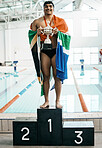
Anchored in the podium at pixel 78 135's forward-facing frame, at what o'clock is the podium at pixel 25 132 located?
the podium at pixel 25 132 is roughly at 3 o'clock from the podium at pixel 78 135.

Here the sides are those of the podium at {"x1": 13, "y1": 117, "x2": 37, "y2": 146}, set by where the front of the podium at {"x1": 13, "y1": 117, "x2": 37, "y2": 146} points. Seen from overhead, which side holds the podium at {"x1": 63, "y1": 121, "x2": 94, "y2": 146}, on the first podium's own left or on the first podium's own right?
on the first podium's own left

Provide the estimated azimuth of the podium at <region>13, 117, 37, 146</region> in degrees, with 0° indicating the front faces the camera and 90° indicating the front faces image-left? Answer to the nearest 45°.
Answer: approximately 0°

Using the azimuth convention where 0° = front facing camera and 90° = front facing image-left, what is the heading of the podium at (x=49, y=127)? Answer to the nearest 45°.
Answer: approximately 0°
